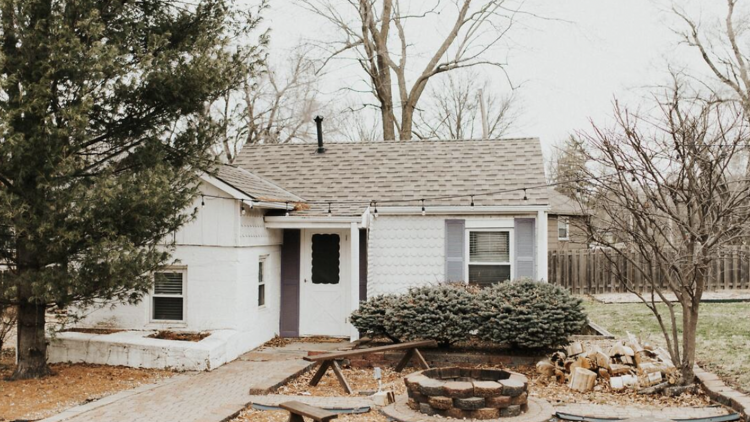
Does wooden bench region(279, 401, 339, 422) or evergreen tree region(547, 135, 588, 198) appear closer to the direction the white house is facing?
the wooden bench

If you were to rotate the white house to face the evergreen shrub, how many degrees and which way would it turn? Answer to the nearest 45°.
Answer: approximately 45° to its left

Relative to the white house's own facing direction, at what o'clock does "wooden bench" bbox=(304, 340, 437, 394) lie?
The wooden bench is roughly at 12 o'clock from the white house.

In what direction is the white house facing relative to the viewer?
toward the camera

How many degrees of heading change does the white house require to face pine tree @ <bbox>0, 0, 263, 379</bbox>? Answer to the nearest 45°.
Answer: approximately 45° to its right

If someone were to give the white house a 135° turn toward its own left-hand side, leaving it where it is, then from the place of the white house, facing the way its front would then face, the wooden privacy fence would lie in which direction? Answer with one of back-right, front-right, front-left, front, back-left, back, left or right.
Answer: front

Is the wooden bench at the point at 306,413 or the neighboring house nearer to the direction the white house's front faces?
the wooden bench

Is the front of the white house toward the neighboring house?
no

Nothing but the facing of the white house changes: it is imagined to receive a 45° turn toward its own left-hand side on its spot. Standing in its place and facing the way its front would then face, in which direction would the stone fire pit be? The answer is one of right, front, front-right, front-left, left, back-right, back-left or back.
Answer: front-right

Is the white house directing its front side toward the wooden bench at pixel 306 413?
yes

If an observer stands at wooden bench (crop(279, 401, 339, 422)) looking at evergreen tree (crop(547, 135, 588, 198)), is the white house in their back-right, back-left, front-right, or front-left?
front-left

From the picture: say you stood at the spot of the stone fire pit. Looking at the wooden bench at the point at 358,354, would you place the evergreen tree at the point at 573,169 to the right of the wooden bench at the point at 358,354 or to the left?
right
